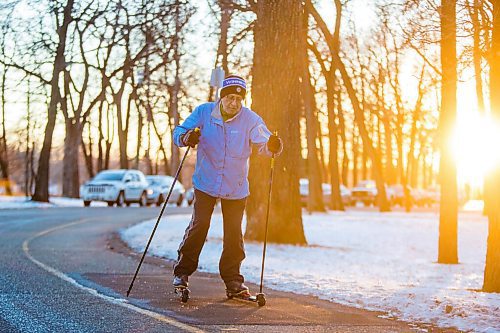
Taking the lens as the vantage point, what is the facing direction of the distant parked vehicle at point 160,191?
facing the viewer and to the left of the viewer

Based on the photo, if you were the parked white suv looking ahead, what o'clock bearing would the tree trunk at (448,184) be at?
The tree trunk is roughly at 10 o'clock from the parked white suv.

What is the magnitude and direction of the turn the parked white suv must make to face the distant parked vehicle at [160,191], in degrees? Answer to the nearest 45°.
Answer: approximately 180°

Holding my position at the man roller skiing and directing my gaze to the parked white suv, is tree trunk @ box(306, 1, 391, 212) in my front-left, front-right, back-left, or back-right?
front-right

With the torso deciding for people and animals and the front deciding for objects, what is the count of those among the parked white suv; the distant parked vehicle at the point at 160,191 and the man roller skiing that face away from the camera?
0

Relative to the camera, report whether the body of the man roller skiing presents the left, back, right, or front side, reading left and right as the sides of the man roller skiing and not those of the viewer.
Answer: front

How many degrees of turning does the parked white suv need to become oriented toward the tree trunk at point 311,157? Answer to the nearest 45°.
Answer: approximately 90° to its left

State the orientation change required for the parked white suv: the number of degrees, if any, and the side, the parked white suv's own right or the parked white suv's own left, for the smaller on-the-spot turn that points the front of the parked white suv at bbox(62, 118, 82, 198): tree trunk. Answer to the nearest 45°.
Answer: approximately 135° to the parked white suv's own right

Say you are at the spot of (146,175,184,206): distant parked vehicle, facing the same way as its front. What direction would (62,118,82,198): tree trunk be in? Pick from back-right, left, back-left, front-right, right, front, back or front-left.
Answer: right

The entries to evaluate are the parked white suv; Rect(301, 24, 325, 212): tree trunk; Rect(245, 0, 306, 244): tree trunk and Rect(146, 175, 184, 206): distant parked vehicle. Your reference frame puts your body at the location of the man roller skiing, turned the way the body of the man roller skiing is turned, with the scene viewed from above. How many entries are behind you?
4

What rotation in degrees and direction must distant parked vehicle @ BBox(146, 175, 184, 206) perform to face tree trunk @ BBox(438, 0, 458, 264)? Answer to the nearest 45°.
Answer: approximately 45° to its left

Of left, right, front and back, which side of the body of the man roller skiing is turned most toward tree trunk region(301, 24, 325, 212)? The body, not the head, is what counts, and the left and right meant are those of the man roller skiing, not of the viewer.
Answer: back
